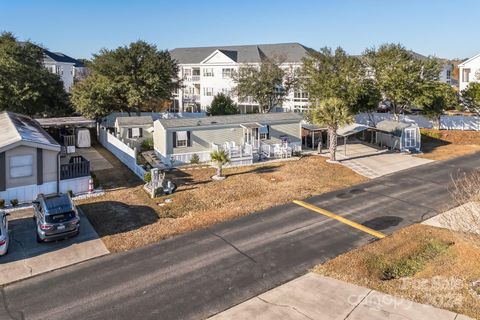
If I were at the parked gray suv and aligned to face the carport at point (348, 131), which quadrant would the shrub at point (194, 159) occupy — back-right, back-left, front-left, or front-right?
front-left

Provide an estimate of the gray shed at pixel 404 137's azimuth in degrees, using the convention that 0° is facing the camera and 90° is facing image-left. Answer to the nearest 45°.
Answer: approximately 315°

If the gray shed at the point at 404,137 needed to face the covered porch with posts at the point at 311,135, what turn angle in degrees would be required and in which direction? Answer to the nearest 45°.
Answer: approximately 135° to its right

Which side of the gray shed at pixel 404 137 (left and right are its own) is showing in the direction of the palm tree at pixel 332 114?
right

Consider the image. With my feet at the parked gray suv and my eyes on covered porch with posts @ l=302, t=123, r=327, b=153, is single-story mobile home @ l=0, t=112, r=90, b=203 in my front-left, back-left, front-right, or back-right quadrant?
front-left

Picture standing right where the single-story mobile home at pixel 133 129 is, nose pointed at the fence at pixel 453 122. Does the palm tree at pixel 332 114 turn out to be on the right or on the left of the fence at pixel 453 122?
right

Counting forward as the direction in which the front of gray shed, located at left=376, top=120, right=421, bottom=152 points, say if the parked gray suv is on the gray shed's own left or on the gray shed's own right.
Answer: on the gray shed's own right

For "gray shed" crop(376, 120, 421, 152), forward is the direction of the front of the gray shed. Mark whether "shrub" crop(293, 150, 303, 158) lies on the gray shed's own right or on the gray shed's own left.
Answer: on the gray shed's own right

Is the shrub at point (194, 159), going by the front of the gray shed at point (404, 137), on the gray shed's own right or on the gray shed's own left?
on the gray shed's own right

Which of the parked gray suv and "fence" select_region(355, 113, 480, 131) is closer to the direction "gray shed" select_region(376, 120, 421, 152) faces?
the parked gray suv

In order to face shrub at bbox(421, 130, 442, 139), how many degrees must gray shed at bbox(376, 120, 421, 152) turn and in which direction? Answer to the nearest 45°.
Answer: approximately 135° to its left

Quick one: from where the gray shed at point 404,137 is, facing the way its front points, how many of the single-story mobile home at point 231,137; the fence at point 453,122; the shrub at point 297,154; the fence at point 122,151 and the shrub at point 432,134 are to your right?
3

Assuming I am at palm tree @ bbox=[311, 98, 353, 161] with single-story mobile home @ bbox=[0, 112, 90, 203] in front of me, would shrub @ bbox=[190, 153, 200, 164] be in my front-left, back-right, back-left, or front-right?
front-right
